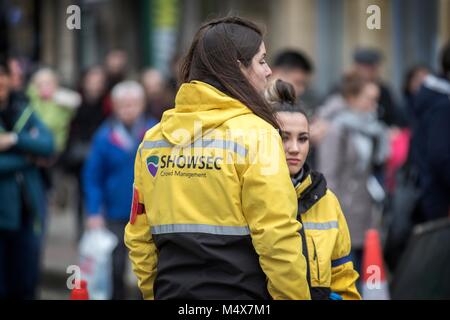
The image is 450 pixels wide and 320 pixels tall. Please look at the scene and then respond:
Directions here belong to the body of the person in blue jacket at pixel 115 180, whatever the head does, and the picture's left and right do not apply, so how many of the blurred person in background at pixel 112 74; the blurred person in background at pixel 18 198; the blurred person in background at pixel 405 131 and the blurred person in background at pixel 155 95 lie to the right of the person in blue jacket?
1

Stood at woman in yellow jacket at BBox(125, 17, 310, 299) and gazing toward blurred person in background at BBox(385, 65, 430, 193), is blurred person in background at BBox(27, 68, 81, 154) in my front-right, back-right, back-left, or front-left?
front-left

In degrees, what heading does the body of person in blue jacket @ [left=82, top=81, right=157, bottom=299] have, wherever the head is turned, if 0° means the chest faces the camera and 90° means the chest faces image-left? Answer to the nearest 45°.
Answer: approximately 315°

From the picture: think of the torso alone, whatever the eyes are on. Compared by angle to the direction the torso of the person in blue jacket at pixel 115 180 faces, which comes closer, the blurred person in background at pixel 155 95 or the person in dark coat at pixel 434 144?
the person in dark coat

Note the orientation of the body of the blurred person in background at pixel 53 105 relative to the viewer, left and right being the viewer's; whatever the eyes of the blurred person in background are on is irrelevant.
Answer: facing the viewer

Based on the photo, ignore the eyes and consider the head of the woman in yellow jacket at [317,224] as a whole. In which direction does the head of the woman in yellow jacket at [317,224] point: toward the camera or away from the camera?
toward the camera

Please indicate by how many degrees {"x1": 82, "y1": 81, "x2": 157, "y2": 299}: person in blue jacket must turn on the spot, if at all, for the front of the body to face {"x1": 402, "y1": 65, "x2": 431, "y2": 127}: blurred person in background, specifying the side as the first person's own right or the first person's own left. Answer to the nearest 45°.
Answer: approximately 90° to the first person's own left

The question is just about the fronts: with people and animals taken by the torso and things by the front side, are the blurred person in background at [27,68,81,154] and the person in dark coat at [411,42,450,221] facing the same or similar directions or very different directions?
very different directions

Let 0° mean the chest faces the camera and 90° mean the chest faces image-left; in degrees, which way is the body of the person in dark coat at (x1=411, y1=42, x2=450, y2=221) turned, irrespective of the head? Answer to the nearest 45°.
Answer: approximately 180°
